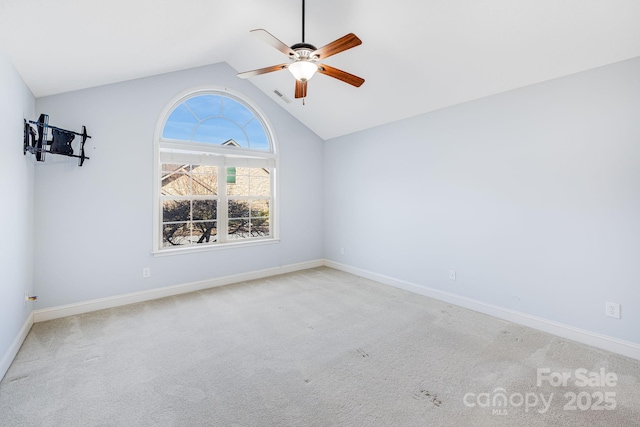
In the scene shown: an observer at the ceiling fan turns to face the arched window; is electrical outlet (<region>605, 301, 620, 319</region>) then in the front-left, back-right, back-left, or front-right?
back-right

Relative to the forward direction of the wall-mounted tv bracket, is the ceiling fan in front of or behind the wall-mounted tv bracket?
in front

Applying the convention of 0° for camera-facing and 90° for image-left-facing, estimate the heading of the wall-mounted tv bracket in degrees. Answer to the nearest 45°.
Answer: approximately 315°

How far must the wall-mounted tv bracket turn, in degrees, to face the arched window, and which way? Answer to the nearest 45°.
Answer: approximately 45° to its left

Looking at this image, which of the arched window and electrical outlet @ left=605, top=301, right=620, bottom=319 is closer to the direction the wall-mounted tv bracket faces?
the electrical outlet

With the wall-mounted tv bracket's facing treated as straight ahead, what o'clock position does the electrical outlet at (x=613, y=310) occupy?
The electrical outlet is roughly at 12 o'clock from the wall-mounted tv bracket.
